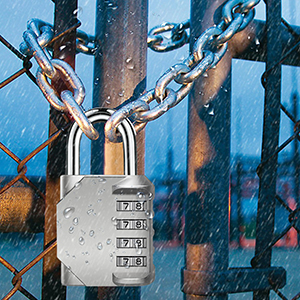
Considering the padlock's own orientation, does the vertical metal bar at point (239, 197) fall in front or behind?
behind

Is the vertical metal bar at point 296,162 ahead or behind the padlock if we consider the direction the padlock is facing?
behind

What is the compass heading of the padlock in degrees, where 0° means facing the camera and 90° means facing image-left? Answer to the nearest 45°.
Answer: approximately 0°
